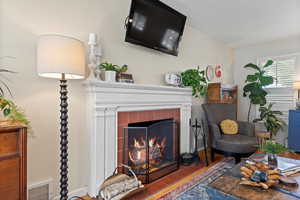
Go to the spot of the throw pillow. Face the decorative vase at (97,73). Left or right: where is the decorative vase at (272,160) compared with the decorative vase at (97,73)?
left

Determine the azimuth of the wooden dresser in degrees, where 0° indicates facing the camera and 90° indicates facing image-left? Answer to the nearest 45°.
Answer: approximately 315°

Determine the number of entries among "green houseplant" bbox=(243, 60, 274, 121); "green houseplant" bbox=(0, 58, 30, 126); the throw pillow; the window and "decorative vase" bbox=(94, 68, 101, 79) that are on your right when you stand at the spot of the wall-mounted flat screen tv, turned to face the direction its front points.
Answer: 2

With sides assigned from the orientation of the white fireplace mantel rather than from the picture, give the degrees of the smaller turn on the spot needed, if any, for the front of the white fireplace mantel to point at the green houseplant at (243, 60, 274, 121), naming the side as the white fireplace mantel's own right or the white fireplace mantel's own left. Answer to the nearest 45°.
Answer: approximately 90° to the white fireplace mantel's own left

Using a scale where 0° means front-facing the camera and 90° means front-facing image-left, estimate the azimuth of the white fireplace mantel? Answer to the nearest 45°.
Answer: approximately 315°

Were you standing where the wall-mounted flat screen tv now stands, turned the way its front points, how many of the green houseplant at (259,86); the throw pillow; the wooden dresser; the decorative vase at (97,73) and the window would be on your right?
2

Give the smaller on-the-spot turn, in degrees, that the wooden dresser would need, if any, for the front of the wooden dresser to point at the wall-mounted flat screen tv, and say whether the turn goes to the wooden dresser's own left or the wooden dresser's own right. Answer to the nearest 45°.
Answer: approximately 45° to the wooden dresser's own left

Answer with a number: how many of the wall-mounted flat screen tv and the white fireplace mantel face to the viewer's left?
0
